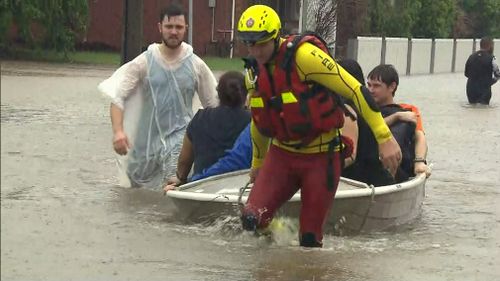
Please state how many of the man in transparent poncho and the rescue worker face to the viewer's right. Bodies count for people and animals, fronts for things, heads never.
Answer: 0

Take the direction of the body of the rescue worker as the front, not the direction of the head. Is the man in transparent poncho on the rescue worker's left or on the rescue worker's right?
on the rescue worker's right

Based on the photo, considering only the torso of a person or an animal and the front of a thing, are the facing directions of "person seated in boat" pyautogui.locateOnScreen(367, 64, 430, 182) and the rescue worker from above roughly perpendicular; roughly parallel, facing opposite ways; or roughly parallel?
roughly parallel

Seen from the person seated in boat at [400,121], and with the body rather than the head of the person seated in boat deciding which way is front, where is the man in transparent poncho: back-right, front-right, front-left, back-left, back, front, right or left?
front-right

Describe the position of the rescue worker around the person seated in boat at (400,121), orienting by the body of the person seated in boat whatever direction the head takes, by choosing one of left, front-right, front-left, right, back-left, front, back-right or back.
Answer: front-left

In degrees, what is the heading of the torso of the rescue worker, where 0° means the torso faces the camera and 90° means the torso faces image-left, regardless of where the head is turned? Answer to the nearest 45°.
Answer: approximately 45°

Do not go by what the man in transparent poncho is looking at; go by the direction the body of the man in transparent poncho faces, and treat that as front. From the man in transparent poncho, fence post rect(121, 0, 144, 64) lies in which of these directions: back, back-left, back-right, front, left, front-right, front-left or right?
back

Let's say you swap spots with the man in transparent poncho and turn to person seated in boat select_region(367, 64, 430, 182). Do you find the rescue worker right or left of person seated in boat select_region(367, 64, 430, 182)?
right

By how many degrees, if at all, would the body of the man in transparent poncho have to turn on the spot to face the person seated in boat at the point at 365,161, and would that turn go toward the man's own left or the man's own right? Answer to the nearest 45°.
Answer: approximately 45° to the man's own left

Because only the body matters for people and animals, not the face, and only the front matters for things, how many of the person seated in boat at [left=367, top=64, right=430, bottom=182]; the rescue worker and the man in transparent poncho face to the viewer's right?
0

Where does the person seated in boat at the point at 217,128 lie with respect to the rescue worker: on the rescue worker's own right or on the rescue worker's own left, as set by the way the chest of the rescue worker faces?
on the rescue worker's own right

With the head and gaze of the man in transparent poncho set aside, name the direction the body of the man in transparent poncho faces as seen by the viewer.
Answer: toward the camera
